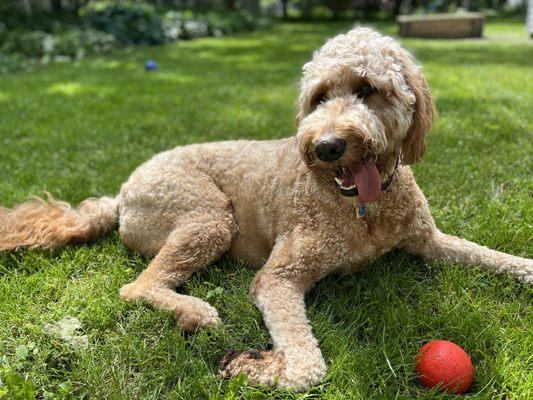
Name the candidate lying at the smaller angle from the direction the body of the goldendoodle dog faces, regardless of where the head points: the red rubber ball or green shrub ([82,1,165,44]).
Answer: the red rubber ball

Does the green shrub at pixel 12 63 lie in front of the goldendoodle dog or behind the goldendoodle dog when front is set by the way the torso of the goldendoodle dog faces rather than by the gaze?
behind

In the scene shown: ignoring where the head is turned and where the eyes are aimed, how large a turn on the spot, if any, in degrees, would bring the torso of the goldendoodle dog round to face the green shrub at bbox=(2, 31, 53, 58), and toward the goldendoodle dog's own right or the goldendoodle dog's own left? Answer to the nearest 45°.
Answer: approximately 180°

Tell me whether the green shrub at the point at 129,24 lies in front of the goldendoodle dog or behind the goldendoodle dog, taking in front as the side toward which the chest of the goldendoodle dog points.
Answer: behind

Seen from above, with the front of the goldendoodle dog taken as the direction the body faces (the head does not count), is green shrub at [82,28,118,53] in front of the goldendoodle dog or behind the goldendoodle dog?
behind

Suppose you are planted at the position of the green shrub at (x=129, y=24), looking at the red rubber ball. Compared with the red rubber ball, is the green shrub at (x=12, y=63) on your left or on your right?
right

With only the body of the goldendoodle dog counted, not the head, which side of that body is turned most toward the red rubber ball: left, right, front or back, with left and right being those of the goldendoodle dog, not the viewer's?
front

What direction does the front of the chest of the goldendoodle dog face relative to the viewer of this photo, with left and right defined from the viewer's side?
facing the viewer and to the right of the viewer

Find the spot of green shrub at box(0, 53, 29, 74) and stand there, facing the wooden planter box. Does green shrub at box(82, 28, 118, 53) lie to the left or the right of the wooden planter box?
left

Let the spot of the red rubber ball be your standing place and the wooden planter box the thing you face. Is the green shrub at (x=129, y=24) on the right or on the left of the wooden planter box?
left

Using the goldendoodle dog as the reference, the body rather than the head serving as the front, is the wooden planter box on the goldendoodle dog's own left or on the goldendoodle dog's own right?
on the goldendoodle dog's own left
